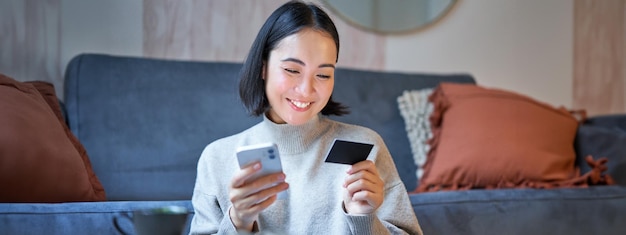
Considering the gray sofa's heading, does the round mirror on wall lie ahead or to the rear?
to the rear

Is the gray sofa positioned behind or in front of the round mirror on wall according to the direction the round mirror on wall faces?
in front

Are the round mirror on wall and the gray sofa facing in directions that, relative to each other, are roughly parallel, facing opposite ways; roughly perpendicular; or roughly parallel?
roughly parallel

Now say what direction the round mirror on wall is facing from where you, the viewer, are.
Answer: facing the viewer

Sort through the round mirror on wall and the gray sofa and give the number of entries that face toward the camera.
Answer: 2

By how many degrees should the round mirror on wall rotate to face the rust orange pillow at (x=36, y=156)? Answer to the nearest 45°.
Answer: approximately 45° to its right
